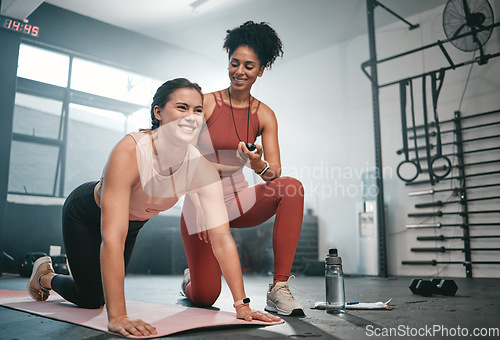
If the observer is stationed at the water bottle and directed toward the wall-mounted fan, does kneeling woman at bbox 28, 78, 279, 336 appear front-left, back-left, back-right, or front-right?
back-left

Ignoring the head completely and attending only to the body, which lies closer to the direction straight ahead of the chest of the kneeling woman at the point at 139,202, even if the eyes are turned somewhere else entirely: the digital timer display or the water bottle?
the water bottle

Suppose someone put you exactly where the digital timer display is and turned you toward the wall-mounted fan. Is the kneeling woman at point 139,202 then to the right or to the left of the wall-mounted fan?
right

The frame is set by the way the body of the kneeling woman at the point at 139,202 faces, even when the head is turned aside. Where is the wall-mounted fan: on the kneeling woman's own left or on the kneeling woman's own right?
on the kneeling woman's own left

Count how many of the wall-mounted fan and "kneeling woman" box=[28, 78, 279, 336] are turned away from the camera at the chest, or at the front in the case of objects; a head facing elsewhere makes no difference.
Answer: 0

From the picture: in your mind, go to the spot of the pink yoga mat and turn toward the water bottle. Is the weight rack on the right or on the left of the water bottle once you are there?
left

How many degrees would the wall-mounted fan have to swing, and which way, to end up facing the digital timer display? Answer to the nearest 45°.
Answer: approximately 45° to its right

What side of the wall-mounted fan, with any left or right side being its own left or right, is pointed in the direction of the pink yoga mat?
front

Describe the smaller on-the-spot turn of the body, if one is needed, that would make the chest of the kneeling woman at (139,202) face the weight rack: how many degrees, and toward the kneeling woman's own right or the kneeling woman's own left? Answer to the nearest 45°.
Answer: approximately 90° to the kneeling woman's own left

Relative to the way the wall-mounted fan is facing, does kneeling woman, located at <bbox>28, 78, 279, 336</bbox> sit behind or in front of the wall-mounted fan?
in front

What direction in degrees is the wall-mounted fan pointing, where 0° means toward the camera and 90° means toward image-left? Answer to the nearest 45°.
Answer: approximately 45°

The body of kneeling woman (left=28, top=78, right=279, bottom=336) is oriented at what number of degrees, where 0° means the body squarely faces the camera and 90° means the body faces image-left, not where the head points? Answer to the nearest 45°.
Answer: approximately 315°

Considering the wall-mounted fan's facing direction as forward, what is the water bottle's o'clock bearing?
The water bottle is roughly at 11 o'clock from the wall-mounted fan.

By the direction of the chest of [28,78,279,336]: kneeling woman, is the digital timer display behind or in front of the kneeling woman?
behind
